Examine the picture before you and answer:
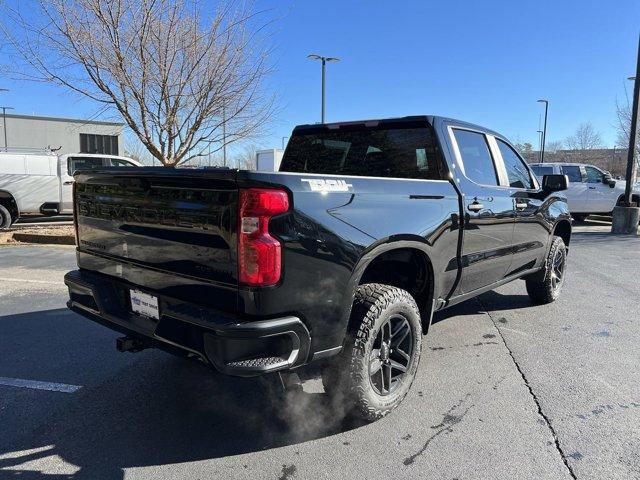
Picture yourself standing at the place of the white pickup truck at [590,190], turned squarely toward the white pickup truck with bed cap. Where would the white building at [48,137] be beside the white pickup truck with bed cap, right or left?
right

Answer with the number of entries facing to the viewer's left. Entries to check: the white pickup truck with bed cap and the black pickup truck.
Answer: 0

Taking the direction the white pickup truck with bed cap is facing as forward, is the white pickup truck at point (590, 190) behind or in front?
in front

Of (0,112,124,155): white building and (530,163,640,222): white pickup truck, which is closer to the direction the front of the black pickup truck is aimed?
the white pickup truck

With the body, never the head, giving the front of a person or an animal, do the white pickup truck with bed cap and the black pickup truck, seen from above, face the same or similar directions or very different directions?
same or similar directions

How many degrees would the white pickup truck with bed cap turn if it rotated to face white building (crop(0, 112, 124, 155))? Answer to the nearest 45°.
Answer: approximately 90° to its left

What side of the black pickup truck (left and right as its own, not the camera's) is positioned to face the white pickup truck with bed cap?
left

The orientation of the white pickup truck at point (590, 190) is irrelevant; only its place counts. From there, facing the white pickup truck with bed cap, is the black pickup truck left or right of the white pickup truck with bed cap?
left

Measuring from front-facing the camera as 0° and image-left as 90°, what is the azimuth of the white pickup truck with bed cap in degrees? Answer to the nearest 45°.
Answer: approximately 270°

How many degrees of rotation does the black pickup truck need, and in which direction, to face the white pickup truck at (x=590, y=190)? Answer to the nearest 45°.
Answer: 0° — it already faces it

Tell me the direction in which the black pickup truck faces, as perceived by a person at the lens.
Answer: facing away from the viewer and to the right of the viewer

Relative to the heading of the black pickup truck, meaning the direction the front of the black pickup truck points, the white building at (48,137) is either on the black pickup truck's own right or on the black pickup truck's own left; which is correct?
on the black pickup truck's own left
